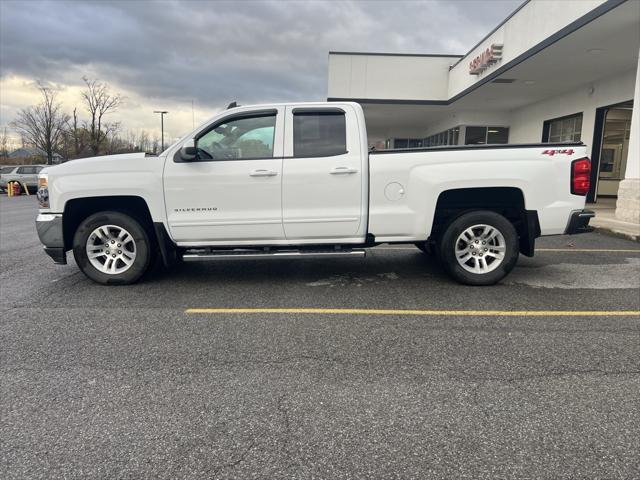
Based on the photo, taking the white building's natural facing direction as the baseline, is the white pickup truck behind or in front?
in front

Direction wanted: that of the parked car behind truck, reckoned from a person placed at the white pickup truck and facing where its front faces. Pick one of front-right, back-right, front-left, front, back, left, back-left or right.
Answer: front-right

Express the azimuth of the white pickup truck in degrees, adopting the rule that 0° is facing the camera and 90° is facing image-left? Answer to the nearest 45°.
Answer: approximately 90°

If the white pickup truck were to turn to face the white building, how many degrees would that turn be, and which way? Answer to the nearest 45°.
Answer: approximately 135° to its right

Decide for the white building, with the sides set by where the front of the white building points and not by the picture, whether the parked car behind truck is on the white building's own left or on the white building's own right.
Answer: on the white building's own right

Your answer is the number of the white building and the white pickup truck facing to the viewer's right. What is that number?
0

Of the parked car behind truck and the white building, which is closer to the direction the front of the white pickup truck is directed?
the parked car behind truck

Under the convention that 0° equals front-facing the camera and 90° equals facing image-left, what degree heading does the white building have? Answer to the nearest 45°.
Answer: approximately 45°
